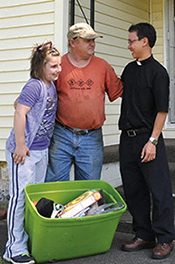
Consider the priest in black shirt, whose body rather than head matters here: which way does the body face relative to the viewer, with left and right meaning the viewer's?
facing the viewer and to the left of the viewer

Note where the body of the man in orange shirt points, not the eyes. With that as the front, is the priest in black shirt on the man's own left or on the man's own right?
on the man's own left

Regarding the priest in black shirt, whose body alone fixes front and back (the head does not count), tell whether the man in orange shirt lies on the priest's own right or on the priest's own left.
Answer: on the priest's own right

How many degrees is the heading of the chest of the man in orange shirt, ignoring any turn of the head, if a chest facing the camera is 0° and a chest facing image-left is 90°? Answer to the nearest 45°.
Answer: approximately 0°

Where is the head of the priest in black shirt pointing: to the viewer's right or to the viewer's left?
to the viewer's left
